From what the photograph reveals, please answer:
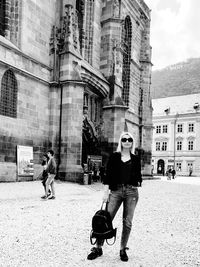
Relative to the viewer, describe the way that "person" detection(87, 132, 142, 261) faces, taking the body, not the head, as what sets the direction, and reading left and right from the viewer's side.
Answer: facing the viewer

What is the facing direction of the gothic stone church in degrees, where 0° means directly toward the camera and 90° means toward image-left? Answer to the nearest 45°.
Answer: approximately 315°

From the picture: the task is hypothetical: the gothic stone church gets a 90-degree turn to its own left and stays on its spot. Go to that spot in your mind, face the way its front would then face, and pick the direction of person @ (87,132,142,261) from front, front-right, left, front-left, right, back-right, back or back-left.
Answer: back-right
